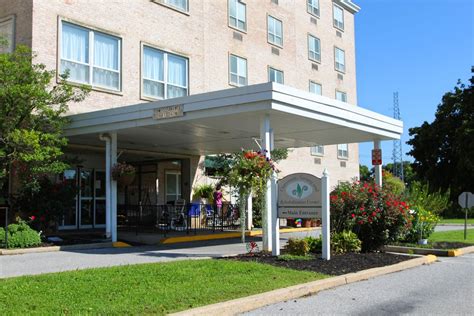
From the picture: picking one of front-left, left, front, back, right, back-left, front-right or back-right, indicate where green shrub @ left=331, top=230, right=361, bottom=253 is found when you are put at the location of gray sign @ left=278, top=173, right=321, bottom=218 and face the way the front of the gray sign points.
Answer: back-left

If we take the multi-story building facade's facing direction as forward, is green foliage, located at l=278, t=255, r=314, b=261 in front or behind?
in front

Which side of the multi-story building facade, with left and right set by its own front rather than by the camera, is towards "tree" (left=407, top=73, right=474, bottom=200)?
left

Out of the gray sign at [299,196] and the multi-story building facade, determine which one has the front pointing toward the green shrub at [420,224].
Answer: the multi-story building facade

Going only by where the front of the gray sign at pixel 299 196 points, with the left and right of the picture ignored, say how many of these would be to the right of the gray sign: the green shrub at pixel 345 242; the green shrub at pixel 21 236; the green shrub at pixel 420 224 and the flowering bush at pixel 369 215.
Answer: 1

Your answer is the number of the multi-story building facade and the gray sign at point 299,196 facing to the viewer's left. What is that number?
0

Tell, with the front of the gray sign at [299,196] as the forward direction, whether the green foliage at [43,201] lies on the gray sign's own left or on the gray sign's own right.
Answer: on the gray sign's own right

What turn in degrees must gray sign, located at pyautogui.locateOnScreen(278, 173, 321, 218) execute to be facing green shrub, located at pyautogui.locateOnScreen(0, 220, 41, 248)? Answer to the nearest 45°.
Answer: approximately 90° to its right

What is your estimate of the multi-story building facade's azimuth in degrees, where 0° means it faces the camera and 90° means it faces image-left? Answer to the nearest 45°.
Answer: approximately 315°

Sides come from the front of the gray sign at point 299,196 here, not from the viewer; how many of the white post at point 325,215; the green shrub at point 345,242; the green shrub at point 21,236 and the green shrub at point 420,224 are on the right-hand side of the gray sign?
1
